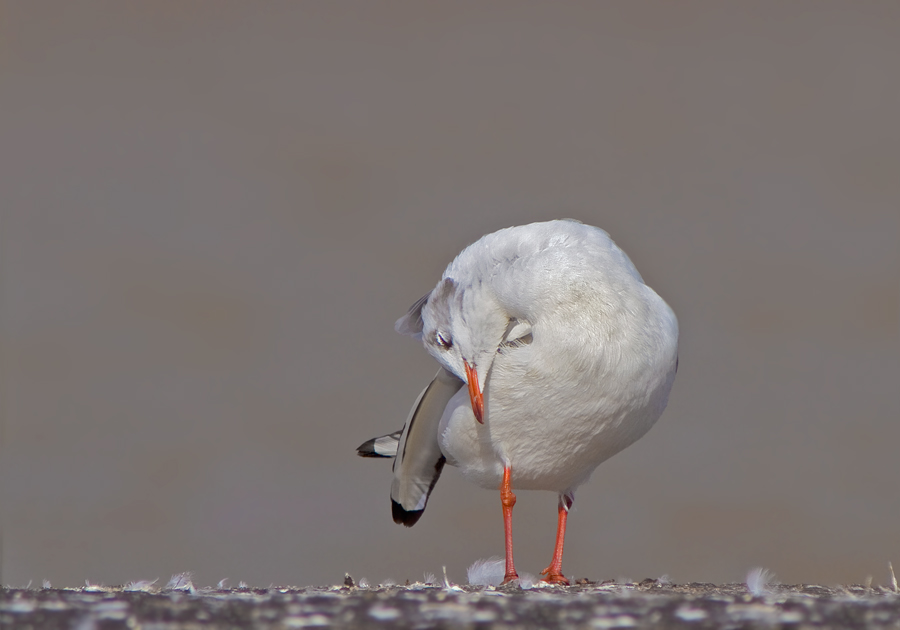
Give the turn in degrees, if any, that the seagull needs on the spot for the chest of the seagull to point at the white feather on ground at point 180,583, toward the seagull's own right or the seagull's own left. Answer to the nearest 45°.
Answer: approximately 135° to the seagull's own right

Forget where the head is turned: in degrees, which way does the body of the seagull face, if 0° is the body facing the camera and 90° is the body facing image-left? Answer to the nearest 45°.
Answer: approximately 315°
